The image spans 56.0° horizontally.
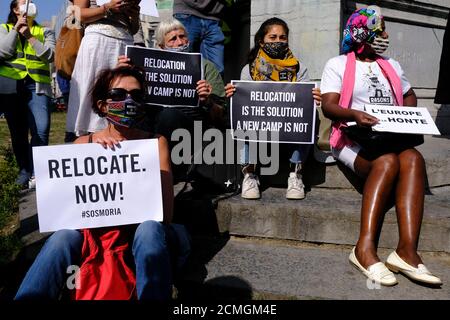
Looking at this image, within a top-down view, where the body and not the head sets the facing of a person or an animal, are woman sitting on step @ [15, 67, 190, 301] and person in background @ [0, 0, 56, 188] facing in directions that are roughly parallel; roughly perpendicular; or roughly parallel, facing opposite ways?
roughly parallel

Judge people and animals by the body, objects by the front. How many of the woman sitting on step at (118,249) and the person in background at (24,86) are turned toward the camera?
2

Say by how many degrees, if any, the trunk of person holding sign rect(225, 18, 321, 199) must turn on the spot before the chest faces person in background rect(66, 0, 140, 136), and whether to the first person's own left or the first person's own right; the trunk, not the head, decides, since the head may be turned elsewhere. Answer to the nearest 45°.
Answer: approximately 90° to the first person's own right

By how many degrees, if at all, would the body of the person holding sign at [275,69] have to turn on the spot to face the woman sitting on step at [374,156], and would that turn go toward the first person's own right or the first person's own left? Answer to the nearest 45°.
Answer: approximately 45° to the first person's own left

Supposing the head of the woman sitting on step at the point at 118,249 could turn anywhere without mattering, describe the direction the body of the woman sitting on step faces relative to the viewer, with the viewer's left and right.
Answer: facing the viewer

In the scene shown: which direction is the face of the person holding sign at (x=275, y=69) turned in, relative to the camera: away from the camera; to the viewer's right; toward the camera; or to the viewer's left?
toward the camera

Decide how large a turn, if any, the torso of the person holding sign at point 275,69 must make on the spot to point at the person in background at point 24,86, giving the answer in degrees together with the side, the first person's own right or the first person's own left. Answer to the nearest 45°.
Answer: approximately 90° to the first person's own right

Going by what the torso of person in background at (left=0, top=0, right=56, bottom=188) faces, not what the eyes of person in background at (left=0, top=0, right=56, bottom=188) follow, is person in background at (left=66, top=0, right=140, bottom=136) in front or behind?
in front

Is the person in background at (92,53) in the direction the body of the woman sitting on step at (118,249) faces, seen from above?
no

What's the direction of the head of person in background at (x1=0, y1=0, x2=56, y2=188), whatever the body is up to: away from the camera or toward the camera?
toward the camera

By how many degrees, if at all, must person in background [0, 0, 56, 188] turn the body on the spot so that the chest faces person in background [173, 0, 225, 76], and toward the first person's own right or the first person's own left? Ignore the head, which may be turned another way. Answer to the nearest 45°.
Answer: approximately 90° to the first person's own left

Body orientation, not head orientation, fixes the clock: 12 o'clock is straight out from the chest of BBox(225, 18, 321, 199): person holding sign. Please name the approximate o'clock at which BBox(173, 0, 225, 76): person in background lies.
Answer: BBox(173, 0, 225, 76): person in background is roughly at 5 o'clock from BBox(225, 18, 321, 199): person holding sign.

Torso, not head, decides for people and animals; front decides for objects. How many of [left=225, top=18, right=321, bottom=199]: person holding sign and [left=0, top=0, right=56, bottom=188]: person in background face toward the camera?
2

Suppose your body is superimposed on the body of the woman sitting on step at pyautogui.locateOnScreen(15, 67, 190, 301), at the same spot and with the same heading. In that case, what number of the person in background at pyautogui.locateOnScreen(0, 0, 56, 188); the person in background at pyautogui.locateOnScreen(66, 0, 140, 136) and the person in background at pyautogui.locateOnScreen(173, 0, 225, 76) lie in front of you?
0

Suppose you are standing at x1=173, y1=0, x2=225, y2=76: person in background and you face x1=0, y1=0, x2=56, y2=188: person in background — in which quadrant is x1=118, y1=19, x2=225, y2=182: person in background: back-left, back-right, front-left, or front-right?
front-left

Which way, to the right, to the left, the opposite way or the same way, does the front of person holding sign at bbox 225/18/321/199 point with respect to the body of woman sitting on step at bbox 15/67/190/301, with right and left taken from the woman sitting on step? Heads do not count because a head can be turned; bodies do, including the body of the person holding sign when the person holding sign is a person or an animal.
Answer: the same way
